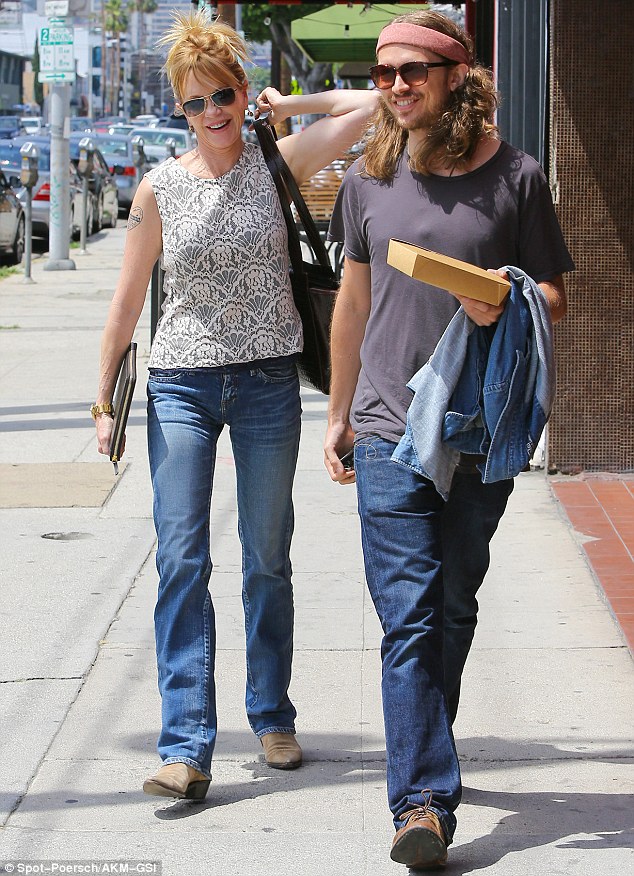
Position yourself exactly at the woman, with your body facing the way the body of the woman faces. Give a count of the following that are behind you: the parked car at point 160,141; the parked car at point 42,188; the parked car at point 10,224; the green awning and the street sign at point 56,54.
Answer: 5

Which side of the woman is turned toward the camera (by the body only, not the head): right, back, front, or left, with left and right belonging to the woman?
front

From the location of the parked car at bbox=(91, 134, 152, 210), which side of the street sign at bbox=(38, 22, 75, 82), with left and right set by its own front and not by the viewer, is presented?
back

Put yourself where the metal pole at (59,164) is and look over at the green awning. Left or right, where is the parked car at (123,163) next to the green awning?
left

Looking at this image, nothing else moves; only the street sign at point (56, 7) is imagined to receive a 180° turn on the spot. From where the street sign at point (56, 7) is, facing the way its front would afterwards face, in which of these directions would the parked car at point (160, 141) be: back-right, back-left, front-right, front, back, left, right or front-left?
front

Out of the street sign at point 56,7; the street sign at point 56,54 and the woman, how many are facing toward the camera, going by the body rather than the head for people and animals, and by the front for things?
3

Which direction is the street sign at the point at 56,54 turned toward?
toward the camera

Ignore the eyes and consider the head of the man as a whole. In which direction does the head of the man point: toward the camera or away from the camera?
toward the camera

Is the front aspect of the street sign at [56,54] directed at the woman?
yes

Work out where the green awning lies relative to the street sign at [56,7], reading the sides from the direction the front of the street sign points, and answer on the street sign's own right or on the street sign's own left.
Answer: on the street sign's own left

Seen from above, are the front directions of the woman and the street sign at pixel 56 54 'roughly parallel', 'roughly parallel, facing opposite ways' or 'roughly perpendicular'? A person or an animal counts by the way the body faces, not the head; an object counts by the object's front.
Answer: roughly parallel

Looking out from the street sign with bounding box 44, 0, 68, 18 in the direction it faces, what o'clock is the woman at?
The woman is roughly at 12 o'clock from the street sign.

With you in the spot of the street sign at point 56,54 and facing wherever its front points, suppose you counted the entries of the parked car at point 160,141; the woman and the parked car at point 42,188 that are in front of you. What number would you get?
1

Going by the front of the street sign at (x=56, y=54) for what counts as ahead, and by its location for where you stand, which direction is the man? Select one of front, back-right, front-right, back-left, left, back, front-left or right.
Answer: front
